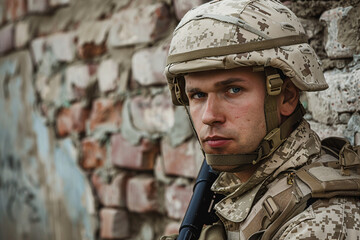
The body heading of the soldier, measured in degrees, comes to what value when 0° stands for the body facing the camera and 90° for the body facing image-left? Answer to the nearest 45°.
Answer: approximately 45°

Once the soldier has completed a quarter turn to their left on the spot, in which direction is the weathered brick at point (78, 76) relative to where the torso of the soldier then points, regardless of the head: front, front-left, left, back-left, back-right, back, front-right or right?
back

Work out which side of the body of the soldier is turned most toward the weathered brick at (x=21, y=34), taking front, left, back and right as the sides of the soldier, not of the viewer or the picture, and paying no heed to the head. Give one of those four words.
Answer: right

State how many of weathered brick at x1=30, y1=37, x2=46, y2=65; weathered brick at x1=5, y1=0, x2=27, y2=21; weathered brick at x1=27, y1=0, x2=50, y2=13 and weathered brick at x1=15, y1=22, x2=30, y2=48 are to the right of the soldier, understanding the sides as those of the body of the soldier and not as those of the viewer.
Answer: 4

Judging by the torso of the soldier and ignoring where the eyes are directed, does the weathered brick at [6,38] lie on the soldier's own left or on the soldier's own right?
on the soldier's own right

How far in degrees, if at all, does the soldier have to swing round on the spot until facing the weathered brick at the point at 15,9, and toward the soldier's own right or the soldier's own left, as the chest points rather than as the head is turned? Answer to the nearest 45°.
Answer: approximately 90° to the soldier's own right

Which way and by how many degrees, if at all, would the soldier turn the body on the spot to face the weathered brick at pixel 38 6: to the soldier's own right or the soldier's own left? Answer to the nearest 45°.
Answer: approximately 90° to the soldier's own right

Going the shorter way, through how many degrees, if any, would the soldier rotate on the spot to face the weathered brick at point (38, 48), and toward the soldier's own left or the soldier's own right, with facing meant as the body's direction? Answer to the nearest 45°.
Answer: approximately 90° to the soldier's own right

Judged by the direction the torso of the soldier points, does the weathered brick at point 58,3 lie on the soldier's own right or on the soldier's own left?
on the soldier's own right

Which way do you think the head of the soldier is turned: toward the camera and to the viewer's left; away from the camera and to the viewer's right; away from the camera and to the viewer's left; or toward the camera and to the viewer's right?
toward the camera and to the viewer's left
